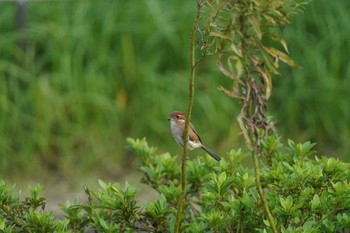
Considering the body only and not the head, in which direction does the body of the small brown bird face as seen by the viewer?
to the viewer's left
